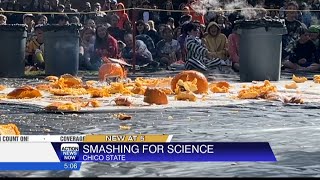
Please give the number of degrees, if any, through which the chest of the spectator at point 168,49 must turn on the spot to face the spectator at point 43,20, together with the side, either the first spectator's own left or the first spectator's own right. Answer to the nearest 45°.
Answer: approximately 90° to the first spectator's own right

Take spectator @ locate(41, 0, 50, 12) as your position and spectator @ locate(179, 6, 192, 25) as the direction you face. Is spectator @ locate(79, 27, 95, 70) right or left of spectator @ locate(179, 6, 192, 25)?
right

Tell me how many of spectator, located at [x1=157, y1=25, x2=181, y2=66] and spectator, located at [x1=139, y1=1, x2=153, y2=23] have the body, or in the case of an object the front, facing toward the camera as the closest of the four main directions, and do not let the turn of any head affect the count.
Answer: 2

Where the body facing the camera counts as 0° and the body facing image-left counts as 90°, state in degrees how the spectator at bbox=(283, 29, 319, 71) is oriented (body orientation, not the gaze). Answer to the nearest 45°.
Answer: approximately 0°

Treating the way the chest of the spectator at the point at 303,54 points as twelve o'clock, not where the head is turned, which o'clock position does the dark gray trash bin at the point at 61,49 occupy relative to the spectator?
The dark gray trash bin is roughly at 2 o'clock from the spectator.

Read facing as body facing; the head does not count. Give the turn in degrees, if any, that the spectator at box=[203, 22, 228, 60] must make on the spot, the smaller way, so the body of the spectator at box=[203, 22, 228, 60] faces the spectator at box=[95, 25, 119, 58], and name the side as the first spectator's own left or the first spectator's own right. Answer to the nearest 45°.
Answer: approximately 90° to the first spectator's own right
